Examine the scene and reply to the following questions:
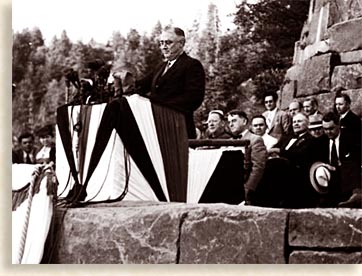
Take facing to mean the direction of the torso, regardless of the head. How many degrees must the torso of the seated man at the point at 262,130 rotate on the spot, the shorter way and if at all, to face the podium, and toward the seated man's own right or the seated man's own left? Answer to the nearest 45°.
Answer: approximately 45° to the seated man's own right

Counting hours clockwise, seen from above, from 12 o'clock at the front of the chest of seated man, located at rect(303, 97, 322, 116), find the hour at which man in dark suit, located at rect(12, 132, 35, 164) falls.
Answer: The man in dark suit is roughly at 1 o'clock from the seated man.

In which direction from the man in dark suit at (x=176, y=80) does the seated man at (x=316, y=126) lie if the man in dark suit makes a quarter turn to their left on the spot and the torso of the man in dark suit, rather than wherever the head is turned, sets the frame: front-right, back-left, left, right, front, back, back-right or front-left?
front-left

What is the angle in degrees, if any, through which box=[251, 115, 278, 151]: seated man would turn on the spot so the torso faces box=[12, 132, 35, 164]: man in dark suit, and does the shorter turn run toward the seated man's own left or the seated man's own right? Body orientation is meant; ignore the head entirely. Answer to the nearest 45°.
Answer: approximately 45° to the seated man's own right

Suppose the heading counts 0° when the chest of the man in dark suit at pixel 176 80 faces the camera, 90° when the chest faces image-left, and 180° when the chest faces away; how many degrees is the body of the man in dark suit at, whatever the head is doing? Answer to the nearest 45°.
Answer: approximately 45°
